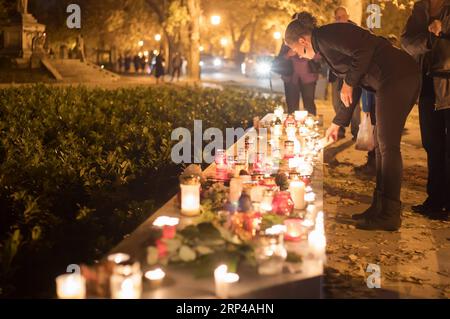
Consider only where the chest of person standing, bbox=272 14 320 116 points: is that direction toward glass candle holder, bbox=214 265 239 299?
yes

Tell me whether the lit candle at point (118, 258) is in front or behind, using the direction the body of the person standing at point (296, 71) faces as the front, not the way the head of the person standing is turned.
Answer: in front

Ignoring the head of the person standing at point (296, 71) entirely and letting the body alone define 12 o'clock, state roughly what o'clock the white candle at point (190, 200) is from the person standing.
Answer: The white candle is roughly at 12 o'clock from the person standing.

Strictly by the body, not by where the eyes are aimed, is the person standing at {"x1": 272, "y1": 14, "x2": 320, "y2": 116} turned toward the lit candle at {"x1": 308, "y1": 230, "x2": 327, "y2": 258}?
yes

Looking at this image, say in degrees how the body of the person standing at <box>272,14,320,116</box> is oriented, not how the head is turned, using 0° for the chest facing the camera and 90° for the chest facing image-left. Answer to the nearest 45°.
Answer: approximately 0°

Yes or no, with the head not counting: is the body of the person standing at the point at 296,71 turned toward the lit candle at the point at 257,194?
yes

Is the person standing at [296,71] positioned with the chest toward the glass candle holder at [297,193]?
yes

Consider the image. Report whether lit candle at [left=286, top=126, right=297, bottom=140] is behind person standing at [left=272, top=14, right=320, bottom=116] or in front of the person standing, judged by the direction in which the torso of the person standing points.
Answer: in front

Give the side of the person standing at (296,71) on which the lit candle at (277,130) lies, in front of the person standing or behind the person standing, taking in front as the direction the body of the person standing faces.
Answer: in front

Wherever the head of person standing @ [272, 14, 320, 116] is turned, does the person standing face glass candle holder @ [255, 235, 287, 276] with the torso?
yes

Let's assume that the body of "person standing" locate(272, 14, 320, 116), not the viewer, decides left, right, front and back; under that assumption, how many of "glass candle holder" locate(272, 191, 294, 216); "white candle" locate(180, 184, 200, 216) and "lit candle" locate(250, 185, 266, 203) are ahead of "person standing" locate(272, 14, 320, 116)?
3

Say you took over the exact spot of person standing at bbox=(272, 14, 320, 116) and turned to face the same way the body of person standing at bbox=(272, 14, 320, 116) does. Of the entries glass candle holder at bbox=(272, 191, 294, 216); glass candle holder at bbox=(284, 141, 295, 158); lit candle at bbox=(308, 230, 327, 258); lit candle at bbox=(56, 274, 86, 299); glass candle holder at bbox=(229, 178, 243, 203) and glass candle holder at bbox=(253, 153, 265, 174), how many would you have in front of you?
6

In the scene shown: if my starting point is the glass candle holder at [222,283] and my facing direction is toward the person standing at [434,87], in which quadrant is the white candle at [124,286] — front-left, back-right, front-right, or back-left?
back-left

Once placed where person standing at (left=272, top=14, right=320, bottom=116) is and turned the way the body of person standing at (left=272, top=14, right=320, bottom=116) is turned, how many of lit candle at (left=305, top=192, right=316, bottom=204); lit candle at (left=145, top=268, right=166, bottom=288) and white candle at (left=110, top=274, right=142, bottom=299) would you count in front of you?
3

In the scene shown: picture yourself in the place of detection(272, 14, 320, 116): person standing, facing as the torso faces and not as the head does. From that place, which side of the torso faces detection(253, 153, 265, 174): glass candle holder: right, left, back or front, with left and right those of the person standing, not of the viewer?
front
